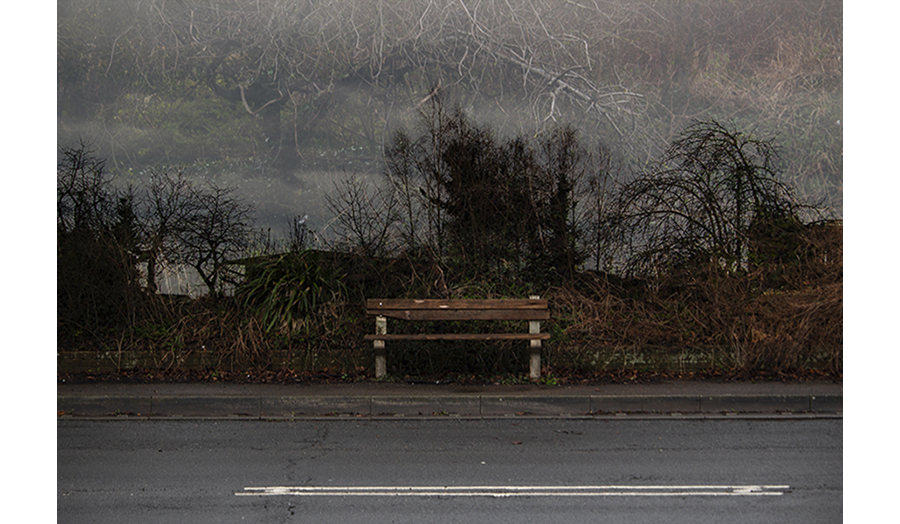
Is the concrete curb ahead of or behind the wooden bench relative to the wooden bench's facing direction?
ahead

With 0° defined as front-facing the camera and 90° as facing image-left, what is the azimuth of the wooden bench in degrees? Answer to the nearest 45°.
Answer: approximately 0°
